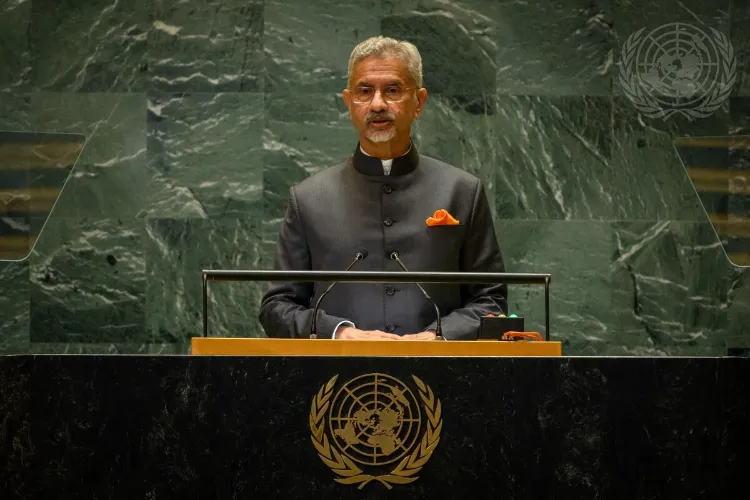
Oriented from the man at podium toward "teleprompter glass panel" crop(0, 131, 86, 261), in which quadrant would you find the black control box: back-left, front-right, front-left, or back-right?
back-left

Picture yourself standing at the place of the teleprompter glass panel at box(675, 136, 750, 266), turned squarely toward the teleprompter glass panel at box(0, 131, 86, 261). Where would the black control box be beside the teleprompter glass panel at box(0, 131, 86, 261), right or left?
right

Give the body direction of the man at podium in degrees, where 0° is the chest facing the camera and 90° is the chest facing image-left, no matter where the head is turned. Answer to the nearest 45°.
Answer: approximately 0°

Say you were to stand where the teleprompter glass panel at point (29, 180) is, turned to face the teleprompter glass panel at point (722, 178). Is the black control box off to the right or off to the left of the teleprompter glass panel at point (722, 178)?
right

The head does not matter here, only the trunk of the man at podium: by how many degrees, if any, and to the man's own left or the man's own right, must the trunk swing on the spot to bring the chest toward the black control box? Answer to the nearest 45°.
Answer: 0° — they already face it

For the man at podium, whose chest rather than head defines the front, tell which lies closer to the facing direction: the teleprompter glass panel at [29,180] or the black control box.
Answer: the black control box
